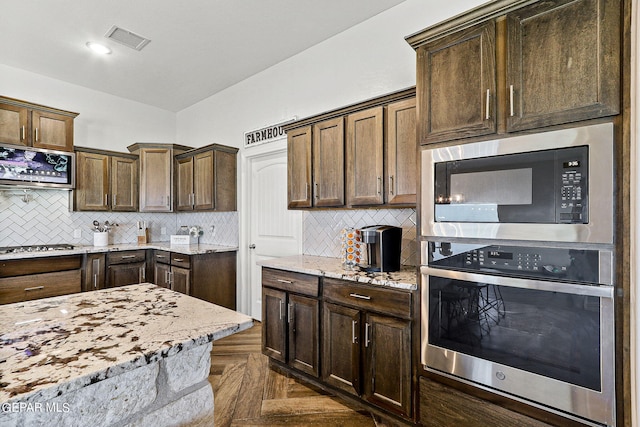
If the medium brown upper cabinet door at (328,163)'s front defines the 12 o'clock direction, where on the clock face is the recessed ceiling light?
The recessed ceiling light is roughly at 2 o'clock from the medium brown upper cabinet door.

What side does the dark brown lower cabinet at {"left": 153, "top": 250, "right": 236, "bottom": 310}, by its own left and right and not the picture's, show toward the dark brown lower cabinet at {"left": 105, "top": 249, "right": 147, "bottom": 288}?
right

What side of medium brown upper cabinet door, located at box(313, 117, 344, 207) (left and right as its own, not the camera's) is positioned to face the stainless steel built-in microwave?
left

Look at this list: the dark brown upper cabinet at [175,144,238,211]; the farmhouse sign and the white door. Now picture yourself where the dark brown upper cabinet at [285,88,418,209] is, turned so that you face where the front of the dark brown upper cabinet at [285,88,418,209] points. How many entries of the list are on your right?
3

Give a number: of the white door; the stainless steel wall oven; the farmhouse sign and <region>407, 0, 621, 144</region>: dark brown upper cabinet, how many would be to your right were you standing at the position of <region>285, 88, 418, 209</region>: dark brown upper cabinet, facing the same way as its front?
2

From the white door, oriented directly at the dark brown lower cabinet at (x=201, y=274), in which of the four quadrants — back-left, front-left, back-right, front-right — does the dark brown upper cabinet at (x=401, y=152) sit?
back-left

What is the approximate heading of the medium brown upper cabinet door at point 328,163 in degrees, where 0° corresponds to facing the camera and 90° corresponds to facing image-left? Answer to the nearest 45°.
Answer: approximately 45°

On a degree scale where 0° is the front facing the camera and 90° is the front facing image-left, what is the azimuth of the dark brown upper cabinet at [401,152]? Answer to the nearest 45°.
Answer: approximately 45°

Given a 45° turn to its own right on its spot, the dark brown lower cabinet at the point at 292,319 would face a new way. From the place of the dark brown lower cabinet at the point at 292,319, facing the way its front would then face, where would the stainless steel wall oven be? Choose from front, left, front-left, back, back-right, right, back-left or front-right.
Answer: back-left

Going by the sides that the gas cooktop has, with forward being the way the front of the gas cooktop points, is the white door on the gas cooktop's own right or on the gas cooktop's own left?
on the gas cooktop's own left
